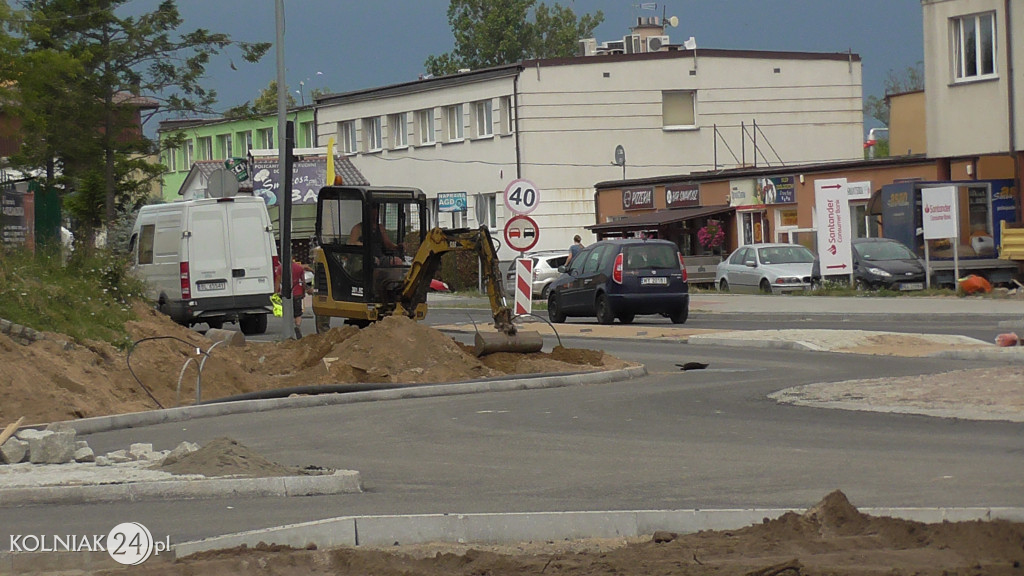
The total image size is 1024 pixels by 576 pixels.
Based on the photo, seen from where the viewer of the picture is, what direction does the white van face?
facing away from the viewer and to the left of the viewer

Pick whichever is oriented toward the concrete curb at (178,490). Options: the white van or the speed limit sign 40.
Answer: the speed limit sign 40

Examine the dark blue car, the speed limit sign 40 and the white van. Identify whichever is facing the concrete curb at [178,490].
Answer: the speed limit sign 40

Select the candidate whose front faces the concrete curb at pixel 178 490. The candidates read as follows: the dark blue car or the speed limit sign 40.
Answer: the speed limit sign 40

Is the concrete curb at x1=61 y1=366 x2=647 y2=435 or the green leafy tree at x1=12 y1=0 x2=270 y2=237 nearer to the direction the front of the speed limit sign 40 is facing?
the concrete curb

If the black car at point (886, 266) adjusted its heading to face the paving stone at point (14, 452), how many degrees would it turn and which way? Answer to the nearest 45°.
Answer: approximately 45° to its right

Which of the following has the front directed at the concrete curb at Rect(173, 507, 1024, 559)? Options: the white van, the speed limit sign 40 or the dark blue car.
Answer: the speed limit sign 40

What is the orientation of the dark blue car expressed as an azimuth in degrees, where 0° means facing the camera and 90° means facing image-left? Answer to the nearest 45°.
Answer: approximately 135°

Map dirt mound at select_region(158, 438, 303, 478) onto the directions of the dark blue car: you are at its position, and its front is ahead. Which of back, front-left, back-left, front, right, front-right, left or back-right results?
back-left

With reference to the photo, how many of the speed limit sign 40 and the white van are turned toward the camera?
1

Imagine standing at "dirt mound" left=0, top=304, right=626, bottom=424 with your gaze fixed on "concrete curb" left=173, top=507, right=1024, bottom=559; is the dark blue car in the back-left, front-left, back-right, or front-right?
back-left
